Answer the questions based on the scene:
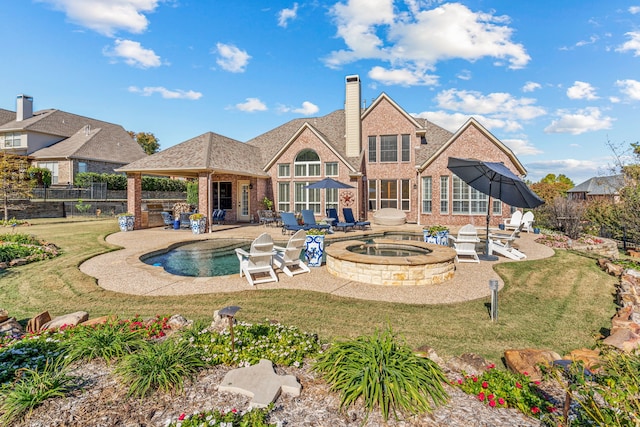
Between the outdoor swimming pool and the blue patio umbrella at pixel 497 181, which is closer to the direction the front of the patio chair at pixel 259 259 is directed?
the outdoor swimming pool
